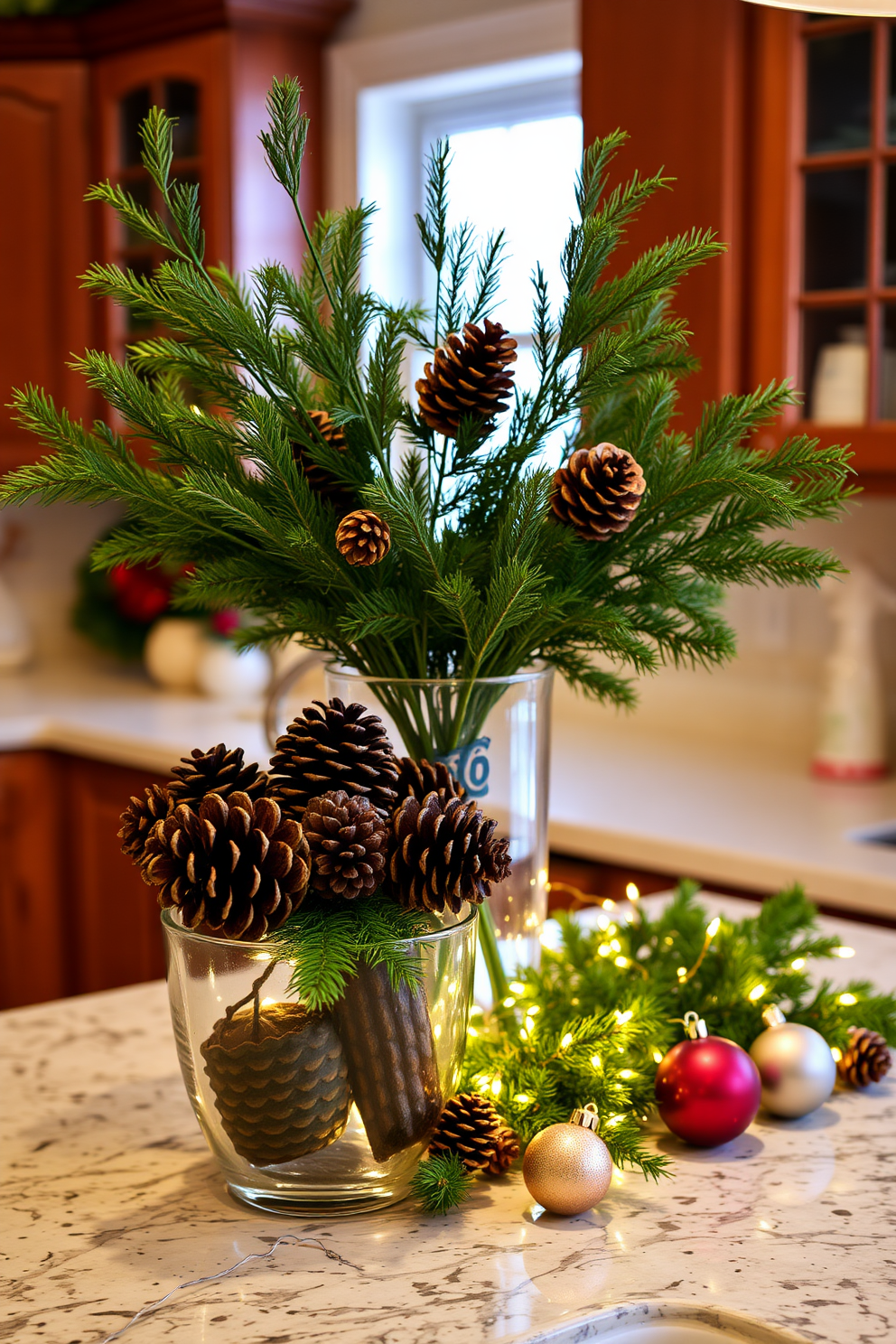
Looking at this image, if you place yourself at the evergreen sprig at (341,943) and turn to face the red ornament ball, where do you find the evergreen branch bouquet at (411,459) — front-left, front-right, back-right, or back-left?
front-left

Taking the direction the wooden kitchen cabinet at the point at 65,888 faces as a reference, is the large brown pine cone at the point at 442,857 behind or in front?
in front

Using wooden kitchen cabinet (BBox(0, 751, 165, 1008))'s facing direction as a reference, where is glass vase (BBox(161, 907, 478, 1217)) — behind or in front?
in front

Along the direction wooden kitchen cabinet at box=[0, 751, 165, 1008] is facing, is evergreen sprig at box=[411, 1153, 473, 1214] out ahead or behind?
ahead

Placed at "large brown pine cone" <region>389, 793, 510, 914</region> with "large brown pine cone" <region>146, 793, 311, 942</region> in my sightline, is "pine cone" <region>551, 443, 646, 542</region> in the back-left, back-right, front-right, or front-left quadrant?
back-right

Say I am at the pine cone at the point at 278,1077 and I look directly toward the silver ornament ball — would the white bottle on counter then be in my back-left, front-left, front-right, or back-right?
front-left
